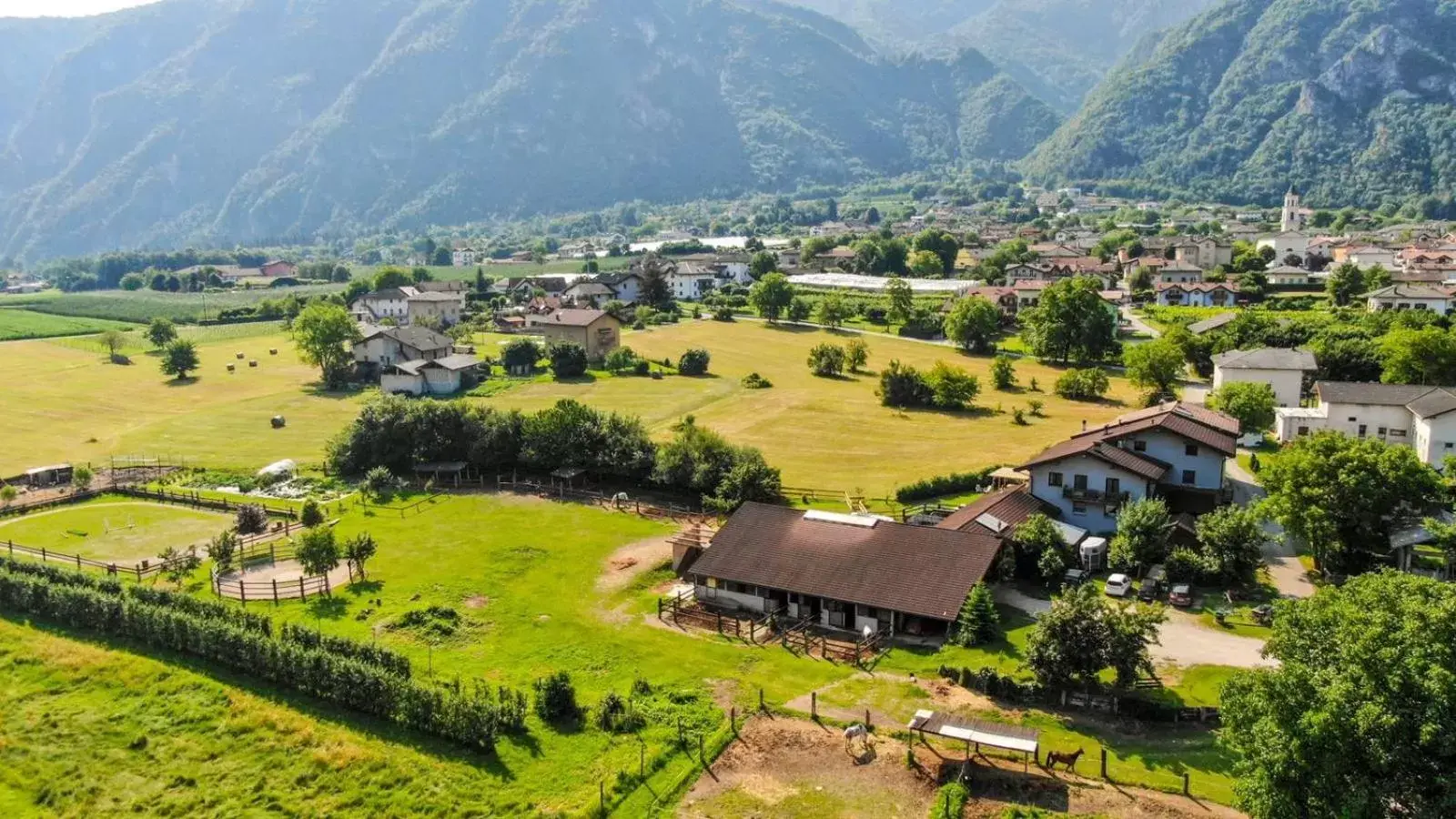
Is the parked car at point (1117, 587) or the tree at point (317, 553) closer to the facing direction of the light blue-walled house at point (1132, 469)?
the parked car

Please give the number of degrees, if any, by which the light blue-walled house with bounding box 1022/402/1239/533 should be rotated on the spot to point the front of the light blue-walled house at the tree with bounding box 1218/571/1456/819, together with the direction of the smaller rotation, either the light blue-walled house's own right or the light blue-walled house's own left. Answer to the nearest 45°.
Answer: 0° — it already faces it

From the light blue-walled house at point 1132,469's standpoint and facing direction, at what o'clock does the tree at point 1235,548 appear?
The tree is roughly at 11 o'clock from the light blue-walled house.

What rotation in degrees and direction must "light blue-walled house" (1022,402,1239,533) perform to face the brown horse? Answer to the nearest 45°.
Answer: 0° — it already faces it

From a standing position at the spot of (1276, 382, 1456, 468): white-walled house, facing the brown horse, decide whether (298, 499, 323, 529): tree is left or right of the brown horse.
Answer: right

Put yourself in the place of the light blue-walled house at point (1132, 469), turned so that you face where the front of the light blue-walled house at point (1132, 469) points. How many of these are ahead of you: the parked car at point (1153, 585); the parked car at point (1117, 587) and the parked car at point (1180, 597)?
3

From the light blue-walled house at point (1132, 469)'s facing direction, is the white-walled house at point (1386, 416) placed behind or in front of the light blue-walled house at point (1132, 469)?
behind

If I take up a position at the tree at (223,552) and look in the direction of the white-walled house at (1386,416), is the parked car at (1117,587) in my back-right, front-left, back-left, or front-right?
front-right

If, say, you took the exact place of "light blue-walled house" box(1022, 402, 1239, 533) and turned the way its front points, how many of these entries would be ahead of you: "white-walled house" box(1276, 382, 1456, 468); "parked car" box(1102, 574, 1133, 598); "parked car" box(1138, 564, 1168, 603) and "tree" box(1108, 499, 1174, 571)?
3

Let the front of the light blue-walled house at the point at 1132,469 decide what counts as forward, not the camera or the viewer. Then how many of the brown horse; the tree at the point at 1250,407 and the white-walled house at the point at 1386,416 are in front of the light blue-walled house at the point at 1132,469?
1

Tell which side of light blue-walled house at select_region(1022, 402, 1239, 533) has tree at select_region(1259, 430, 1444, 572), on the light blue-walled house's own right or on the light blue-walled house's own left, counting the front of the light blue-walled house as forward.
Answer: on the light blue-walled house's own left

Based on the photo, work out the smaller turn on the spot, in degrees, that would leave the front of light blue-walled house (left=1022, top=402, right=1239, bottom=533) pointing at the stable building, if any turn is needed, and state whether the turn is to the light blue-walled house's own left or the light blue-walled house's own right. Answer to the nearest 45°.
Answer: approximately 45° to the light blue-walled house's own right

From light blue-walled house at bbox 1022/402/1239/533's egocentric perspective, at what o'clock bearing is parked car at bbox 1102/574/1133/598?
The parked car is roughly at 12 o'clock from the light blue-walled house.

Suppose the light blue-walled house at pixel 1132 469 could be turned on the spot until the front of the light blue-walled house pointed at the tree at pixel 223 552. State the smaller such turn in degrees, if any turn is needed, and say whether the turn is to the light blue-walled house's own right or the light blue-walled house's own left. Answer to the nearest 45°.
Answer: approximately 45° to the light blue-walled house's own right

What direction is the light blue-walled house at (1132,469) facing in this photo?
toward the camera

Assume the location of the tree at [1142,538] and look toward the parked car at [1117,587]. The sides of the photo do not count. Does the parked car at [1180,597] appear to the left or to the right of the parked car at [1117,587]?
left

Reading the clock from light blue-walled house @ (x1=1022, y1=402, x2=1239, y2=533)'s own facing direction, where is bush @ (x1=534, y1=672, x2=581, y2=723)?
The bush is roughly at 1 o'clock from the light blue-walled house.
